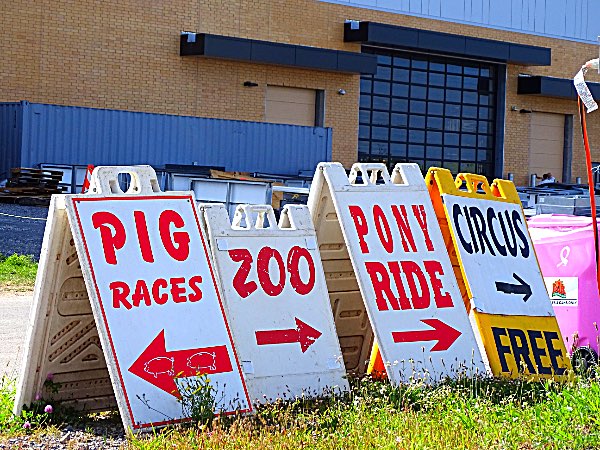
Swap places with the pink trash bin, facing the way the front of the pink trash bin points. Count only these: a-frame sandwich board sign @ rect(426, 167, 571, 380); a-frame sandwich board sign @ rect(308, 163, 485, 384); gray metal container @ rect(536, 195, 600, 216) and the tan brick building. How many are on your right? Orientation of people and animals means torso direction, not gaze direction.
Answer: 2

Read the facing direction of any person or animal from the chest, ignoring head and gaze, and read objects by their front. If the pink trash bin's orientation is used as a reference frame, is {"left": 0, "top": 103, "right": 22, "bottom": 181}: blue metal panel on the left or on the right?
on its right

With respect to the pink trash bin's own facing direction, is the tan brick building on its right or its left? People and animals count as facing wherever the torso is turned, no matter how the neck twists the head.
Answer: on its right
